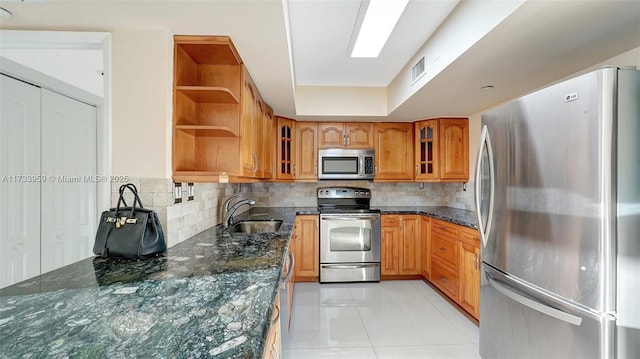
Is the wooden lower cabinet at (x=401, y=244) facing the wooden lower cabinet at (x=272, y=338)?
yes

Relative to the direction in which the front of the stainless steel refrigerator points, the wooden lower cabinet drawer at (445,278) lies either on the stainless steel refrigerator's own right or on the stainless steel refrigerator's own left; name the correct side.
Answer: on the stainless steel refrigerator's own right

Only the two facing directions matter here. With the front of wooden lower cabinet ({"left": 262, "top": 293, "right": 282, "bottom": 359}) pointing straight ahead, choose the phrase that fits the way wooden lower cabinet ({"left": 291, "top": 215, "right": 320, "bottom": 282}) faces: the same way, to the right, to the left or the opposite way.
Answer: to the right

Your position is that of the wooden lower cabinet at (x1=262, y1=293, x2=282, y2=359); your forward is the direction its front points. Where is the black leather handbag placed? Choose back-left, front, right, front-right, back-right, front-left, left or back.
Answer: back-left

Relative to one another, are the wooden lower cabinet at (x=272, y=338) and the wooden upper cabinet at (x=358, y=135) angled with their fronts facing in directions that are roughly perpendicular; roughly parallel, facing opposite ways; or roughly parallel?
roughly perpendicular
